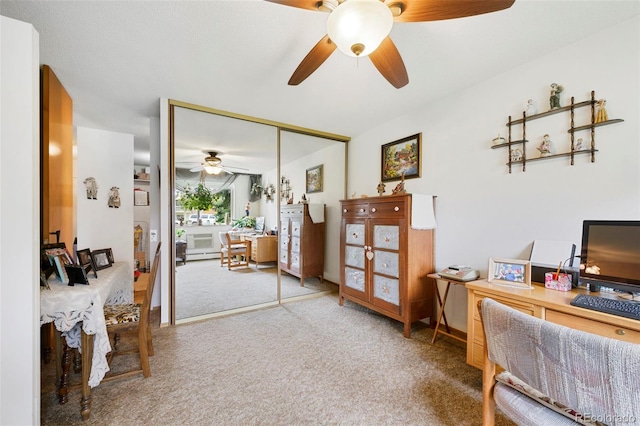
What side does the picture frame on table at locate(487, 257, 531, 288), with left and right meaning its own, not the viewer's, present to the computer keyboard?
left

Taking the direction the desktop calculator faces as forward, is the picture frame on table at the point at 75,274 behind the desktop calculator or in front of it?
in front

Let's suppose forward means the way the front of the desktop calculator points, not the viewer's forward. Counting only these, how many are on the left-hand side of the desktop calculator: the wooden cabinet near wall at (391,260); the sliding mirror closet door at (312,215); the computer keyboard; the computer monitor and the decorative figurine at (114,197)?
2

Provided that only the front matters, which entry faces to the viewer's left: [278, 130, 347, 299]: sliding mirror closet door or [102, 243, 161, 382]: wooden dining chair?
the wooden dining chair

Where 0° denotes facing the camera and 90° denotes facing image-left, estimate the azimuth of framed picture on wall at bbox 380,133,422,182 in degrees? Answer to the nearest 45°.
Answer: approximately 45°

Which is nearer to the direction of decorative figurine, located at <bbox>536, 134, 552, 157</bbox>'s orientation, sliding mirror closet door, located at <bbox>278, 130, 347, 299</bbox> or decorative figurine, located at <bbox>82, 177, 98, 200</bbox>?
the decorative figurine

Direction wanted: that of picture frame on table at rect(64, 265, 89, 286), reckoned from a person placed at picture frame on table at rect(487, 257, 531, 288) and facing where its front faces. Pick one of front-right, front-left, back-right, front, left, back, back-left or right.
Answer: front

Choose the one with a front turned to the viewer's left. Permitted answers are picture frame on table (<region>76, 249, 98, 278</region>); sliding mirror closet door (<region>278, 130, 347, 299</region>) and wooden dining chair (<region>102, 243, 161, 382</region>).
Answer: the wooden dining chair

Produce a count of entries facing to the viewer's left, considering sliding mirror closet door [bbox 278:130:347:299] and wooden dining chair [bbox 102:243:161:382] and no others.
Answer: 1

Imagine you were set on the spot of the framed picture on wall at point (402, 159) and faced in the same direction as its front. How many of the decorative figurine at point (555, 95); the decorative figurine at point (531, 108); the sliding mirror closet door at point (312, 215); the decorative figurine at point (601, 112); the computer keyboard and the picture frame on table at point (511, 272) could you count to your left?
5

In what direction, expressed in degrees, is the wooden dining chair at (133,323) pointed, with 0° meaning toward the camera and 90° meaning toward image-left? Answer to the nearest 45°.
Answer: approximately 90°

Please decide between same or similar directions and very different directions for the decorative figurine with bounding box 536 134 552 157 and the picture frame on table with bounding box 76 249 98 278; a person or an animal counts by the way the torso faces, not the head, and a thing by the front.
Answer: very different directions
